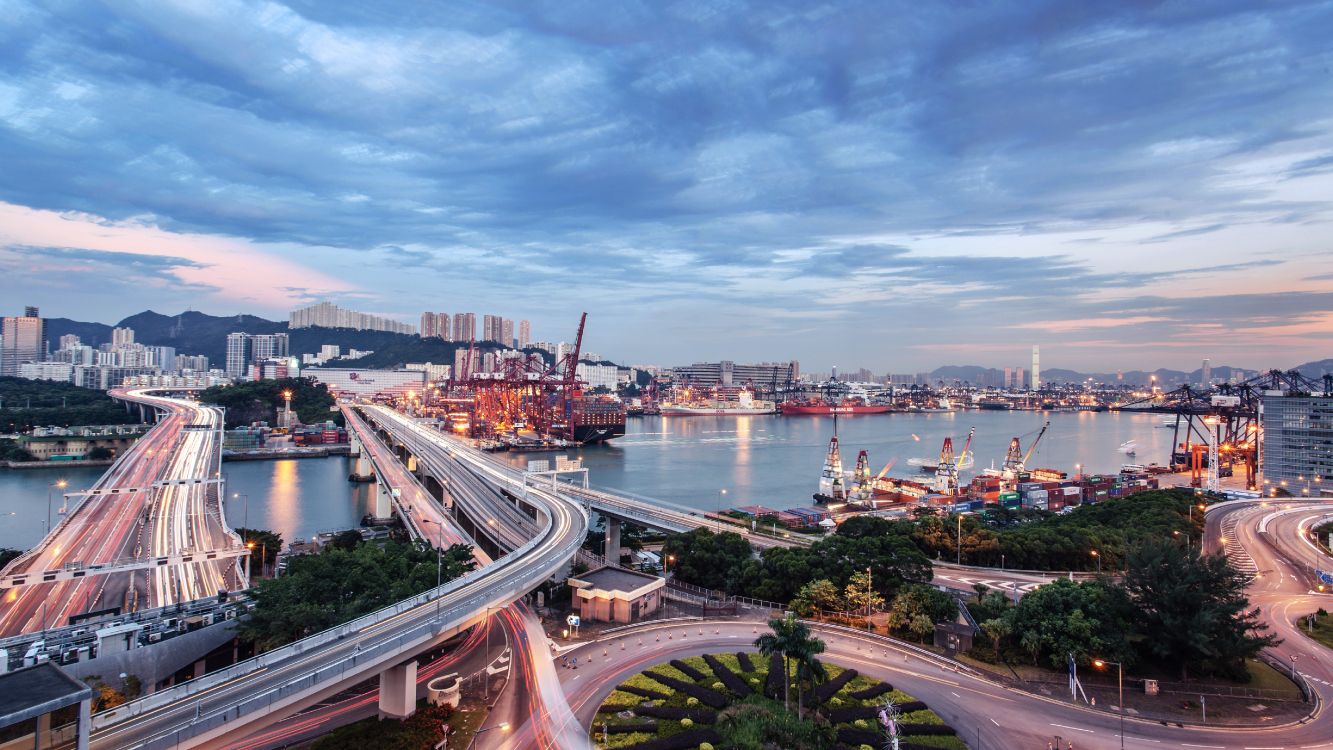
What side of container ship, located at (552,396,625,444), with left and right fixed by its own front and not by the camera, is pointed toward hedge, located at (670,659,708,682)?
back

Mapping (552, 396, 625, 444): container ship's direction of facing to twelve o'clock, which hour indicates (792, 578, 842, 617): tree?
The tree is roughly at 6 o'clock from the container ship.

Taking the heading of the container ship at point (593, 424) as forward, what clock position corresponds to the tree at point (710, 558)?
The tree is roughly at 6 o'clock from the container ship.

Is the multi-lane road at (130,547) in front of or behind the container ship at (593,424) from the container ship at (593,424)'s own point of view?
behind

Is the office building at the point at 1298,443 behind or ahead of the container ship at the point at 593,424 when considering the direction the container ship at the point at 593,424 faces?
behind

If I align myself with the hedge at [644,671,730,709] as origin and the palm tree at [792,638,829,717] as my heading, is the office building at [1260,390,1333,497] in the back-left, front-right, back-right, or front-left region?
front-left

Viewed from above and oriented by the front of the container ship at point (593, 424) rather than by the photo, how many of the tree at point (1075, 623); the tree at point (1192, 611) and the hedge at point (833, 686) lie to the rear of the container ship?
3

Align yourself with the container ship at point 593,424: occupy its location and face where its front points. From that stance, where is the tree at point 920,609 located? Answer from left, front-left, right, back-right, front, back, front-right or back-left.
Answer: back

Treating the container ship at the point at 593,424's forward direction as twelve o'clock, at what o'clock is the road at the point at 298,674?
The road is roughly at 6 o'clock from the container ship.

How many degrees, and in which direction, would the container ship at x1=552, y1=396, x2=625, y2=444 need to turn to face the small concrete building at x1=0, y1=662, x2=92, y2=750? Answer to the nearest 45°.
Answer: approximately 180°

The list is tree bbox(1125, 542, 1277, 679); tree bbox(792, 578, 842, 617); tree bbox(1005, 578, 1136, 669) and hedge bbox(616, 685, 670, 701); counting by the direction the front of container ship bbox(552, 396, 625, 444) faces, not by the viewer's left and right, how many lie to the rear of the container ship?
4

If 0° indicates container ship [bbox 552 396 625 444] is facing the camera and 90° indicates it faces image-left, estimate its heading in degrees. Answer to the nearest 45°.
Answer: approximately 180°
